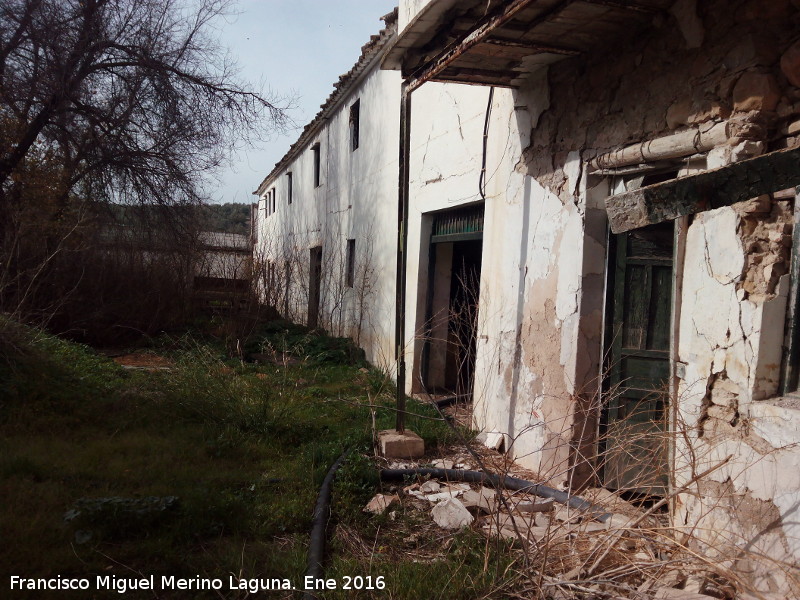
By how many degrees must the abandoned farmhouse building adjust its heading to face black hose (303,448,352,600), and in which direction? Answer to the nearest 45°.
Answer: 0° — it already faces it

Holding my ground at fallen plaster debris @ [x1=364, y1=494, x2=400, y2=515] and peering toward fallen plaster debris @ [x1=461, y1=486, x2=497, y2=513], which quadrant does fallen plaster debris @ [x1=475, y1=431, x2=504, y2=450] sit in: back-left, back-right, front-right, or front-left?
front-left

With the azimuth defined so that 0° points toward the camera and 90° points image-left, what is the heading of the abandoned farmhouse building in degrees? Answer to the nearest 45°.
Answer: approximately 45°
